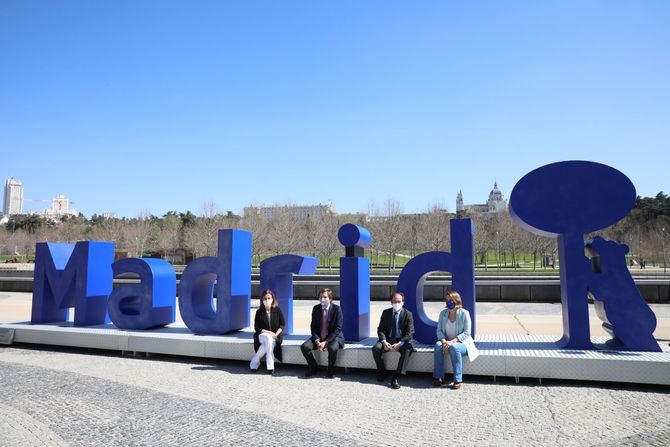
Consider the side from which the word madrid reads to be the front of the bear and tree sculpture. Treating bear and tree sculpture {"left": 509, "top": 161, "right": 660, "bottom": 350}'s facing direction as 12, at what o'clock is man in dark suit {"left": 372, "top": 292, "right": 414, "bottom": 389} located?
The man in dark suit is roughly at 2 o'clock from the bear and tree sculpture.

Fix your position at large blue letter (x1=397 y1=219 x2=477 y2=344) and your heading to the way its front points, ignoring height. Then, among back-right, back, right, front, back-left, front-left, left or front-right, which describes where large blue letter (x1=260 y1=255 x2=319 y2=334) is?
right

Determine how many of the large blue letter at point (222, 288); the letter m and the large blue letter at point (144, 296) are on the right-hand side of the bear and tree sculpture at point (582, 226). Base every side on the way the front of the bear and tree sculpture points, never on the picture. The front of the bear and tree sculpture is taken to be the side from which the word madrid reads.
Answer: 3

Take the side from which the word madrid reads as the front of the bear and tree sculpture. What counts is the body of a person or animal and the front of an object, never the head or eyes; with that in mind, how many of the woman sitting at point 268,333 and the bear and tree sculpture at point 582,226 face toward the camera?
2

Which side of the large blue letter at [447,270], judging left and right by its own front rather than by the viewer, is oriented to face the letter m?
right

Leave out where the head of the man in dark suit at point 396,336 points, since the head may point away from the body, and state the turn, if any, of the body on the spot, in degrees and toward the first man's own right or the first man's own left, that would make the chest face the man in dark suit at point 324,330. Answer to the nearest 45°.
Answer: approximately 90° to the first man's own right

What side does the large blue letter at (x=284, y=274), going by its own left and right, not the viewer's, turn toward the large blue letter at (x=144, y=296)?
right

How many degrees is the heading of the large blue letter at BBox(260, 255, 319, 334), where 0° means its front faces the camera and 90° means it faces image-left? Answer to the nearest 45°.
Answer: approximately 0°

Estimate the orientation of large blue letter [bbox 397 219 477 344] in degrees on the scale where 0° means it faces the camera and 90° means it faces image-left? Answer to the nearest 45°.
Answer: approximately 0°
